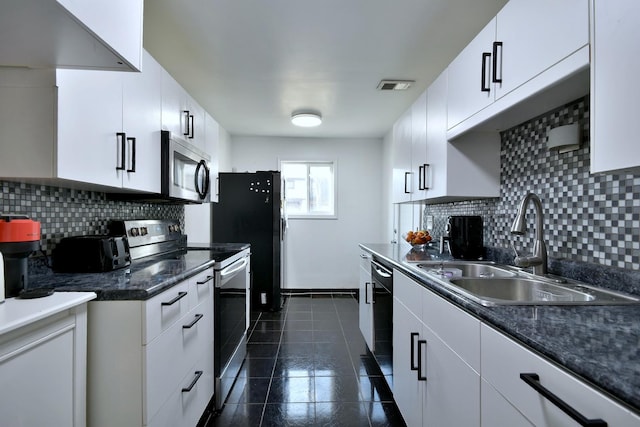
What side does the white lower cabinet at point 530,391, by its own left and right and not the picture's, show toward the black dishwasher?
right

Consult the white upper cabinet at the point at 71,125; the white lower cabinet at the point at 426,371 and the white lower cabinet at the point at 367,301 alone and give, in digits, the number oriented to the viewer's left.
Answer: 2

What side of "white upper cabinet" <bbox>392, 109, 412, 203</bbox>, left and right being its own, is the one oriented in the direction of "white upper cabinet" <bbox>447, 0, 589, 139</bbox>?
left

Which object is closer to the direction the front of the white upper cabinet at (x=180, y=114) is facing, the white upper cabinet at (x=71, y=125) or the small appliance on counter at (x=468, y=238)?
the small appliance on counter

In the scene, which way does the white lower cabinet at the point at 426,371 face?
to the viewer's left

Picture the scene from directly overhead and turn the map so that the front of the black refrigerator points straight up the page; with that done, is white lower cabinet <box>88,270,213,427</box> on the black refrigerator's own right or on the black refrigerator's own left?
on the black refrigerator's own right

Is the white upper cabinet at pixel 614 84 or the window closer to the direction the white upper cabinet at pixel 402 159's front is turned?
the window

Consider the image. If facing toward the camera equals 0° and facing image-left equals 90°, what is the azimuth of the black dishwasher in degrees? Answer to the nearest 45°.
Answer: approximately 90°

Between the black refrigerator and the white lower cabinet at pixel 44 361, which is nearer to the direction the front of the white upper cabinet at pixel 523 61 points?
the white lower cabinet

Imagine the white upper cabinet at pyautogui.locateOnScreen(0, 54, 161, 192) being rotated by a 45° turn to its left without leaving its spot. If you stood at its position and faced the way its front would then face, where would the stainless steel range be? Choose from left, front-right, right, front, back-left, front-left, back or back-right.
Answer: front-left

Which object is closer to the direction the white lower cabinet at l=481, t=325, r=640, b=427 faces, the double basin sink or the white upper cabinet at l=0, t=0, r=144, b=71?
the white upper cabinet

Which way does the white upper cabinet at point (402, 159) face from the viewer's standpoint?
to the viewer's left

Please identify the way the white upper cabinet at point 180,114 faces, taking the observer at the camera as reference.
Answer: facing to the right of the viewer
